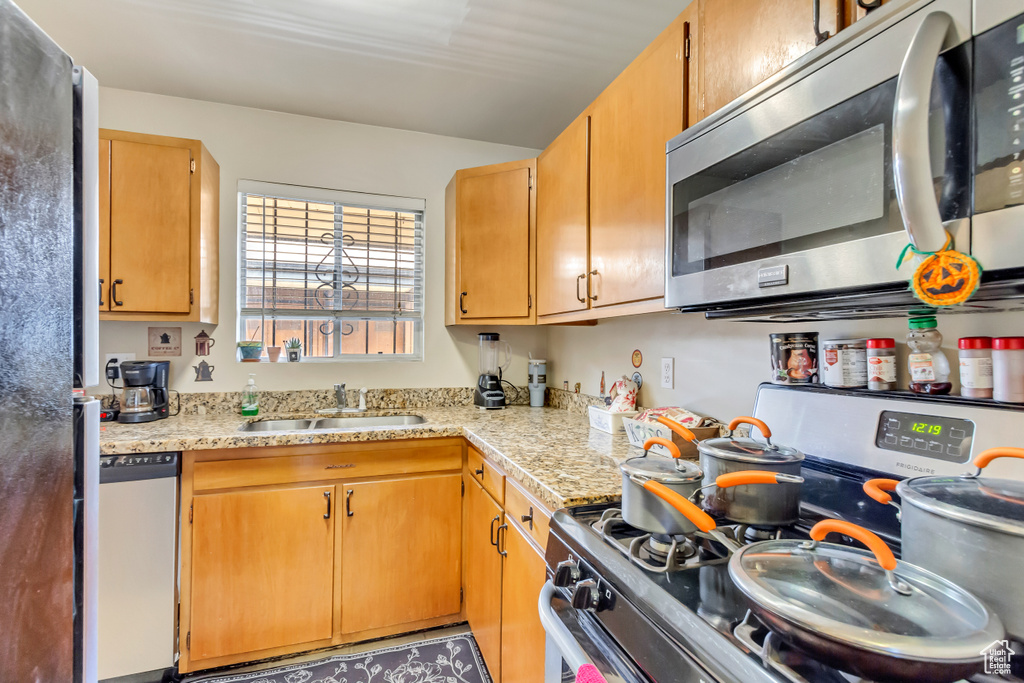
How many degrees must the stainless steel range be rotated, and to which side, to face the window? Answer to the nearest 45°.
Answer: approximately 45° to its right

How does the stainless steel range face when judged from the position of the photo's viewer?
facing the viewer and to the left of the viewer

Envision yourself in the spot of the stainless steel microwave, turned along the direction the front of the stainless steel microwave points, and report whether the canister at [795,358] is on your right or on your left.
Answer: on your right

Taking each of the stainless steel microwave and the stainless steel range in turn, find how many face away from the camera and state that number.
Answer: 0

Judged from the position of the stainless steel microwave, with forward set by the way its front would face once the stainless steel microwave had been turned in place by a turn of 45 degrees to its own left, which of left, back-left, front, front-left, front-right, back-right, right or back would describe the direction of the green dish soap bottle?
right

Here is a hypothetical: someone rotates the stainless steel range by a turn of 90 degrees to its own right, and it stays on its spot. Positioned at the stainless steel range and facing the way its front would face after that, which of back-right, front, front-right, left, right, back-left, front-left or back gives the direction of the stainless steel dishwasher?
front-left

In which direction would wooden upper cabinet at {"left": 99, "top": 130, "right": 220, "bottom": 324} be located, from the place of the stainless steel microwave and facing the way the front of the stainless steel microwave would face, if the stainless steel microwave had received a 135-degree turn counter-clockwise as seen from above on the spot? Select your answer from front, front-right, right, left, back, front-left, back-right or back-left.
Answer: back

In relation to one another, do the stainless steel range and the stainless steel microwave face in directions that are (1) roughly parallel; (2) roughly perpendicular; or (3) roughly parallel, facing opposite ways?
roughly parallel

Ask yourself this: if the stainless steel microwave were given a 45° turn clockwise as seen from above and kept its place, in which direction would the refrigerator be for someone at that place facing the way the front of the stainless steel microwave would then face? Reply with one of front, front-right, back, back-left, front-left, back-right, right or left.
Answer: front-left
